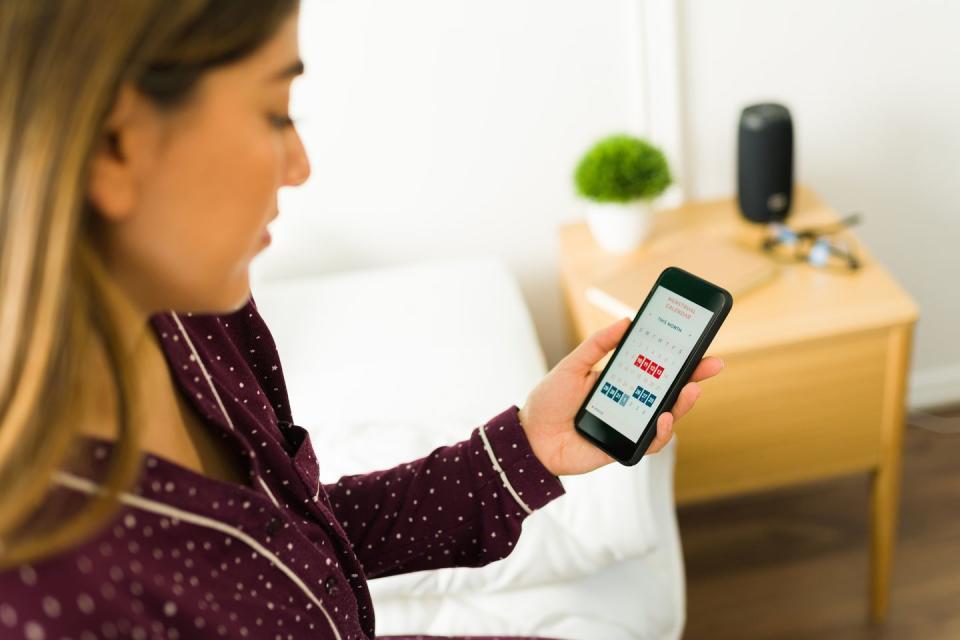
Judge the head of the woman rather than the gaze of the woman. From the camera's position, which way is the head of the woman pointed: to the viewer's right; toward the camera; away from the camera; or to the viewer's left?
to the viewer's right

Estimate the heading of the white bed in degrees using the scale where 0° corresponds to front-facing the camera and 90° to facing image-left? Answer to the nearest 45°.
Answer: approximately 0°

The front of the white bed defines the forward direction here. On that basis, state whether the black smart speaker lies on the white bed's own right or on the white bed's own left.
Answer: on the white bed's own left
